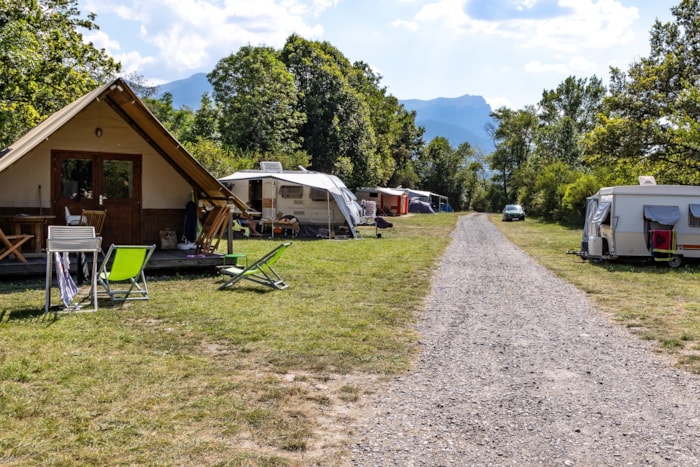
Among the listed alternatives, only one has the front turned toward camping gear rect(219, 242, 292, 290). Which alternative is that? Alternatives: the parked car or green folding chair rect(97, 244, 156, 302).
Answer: the parked car

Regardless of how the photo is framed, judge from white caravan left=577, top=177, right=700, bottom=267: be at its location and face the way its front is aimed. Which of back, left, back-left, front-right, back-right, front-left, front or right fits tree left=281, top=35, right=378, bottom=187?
front-right

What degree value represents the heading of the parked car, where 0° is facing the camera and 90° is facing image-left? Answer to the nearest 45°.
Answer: approximately 0°

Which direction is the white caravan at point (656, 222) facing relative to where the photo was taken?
to the viewer's left

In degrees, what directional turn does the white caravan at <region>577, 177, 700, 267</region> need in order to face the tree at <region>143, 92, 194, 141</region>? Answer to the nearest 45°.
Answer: approximately 45° to its right
